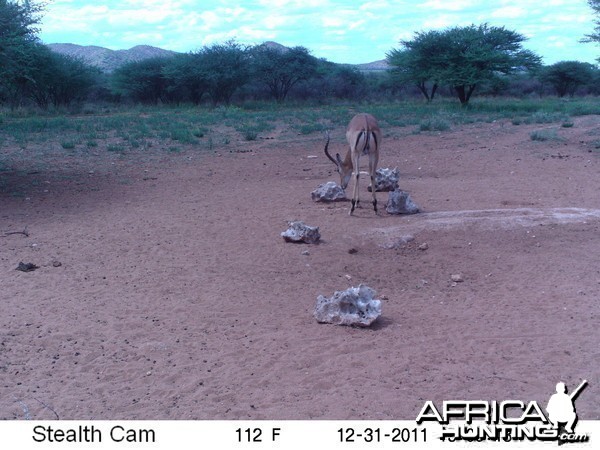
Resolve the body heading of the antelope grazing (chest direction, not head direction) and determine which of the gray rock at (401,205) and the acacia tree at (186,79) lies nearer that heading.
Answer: the acacia tree
